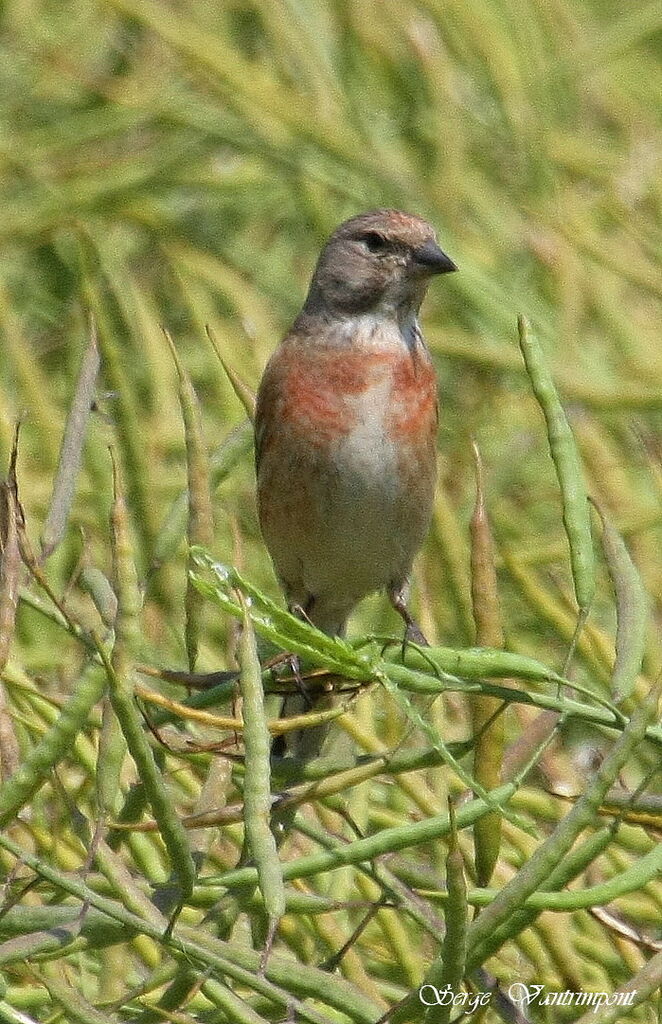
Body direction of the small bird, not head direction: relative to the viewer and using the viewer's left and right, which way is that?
facing the viewer and to the right of the viewer
